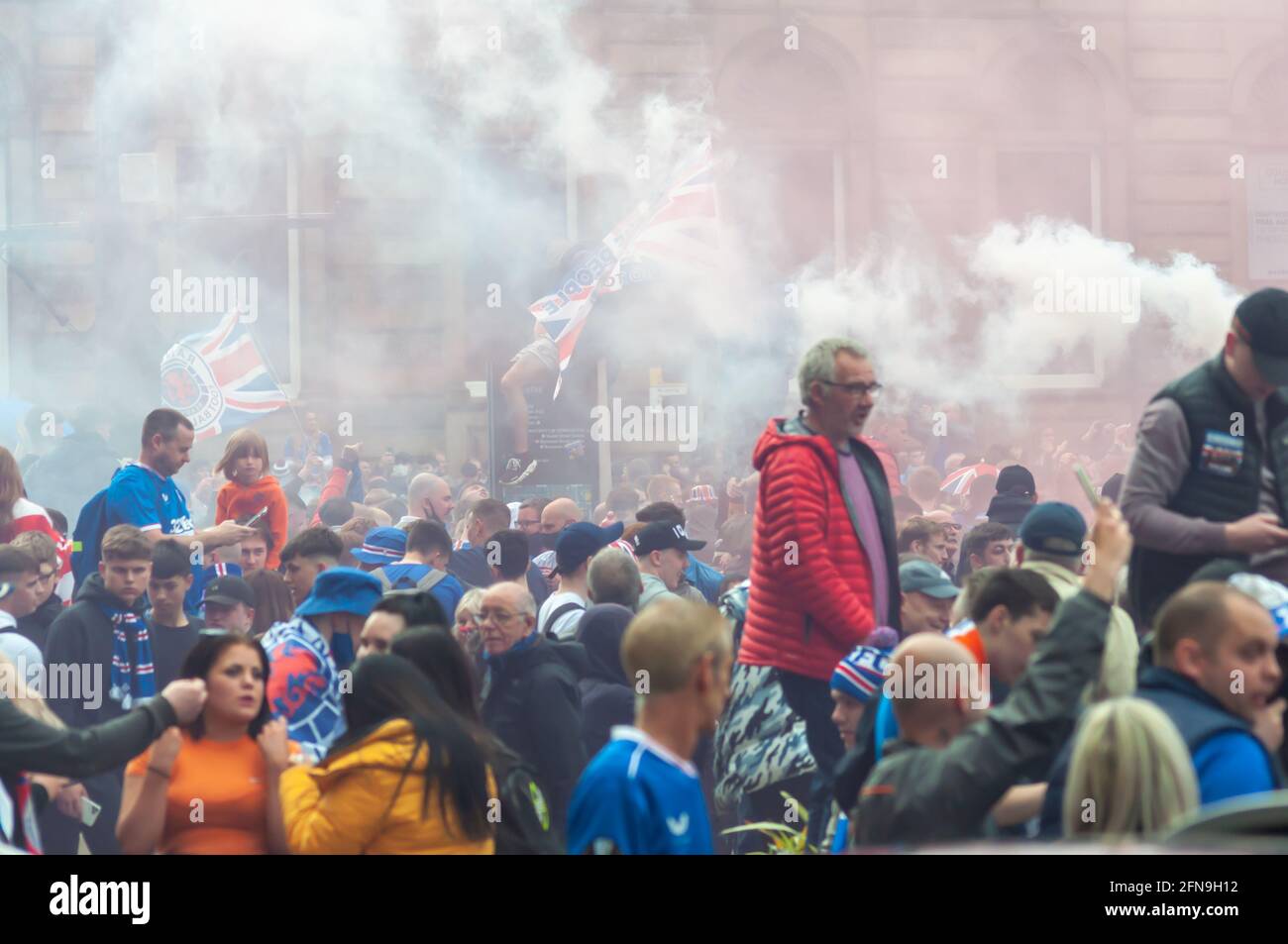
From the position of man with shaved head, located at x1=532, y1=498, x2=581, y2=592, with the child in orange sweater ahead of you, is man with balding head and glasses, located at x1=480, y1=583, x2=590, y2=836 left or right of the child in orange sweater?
left

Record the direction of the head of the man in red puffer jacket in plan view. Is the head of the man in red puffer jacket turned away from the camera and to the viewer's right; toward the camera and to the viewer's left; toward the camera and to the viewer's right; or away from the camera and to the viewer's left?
toward the camera and to the viewer's right

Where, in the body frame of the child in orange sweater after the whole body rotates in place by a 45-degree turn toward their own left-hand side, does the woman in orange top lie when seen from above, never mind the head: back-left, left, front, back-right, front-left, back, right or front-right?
front-right

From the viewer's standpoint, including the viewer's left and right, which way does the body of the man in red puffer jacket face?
facing the viewer and to the right of the viewer

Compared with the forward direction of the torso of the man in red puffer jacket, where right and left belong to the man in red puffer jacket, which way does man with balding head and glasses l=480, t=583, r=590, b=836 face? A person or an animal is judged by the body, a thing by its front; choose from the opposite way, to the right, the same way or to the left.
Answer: to the right

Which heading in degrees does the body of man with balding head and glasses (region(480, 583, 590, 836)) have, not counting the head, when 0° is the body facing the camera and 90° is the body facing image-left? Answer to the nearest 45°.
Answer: approximately 45°

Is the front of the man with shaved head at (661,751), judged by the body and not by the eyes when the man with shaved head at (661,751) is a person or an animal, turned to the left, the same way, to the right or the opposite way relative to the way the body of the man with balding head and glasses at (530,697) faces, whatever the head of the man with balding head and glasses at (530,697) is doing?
the opposite way

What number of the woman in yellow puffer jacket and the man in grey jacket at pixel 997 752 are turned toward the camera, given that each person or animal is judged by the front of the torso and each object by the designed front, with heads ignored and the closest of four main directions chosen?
0

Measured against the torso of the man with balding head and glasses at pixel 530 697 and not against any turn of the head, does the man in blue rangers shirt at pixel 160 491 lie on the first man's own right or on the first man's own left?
on the first man's own right

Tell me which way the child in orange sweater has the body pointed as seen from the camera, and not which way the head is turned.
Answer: toward the camera

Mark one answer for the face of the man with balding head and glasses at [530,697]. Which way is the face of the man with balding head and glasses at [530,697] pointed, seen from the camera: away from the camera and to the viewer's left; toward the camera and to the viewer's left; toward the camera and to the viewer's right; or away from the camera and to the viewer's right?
toward the camera and to the viewer's left

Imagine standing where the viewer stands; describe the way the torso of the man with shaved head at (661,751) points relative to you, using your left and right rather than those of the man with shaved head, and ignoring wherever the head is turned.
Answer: facing away from the viewer and to the right of the viewer

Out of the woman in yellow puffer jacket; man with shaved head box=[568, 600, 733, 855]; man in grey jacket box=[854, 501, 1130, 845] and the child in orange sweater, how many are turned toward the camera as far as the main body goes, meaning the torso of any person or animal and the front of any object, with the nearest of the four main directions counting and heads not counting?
1
